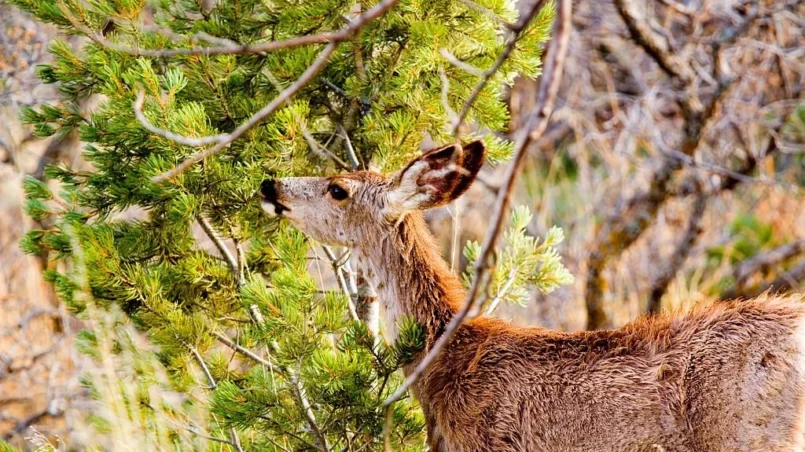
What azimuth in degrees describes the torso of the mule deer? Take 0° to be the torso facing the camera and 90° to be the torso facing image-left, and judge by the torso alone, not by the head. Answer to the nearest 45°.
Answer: approximately 90°

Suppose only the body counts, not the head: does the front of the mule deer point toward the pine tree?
yes
